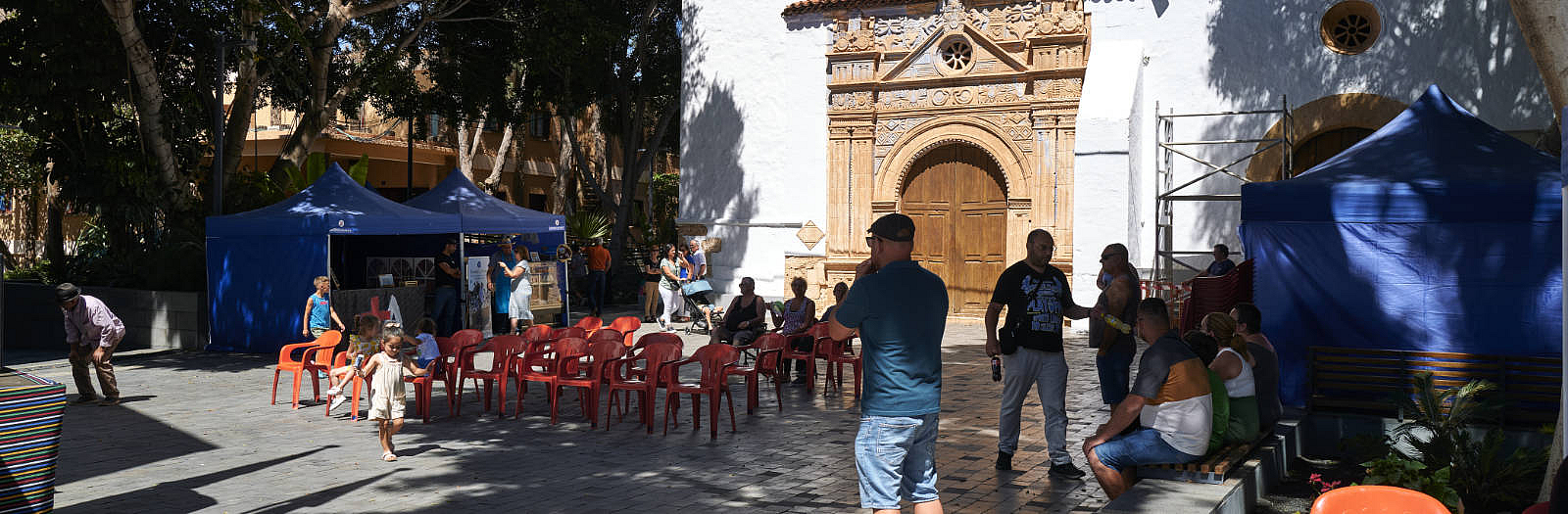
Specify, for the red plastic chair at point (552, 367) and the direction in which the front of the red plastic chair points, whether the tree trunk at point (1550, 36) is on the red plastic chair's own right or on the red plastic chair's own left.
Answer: on the red plastic chair's own left

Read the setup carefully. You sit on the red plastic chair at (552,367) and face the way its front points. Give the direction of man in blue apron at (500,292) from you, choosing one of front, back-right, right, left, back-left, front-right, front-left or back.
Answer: back-right

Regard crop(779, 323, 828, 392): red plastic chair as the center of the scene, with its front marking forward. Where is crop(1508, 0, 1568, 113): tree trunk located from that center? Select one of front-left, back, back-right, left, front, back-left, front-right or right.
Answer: back-left

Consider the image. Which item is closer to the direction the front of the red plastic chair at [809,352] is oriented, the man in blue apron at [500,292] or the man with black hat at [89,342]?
the man with black hat

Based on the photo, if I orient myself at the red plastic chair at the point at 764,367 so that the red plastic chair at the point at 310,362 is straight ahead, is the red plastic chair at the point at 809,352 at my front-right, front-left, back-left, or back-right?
back-right

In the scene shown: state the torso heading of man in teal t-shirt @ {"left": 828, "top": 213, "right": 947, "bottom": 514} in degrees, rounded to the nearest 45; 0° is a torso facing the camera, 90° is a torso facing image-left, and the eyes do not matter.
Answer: approximately 135°

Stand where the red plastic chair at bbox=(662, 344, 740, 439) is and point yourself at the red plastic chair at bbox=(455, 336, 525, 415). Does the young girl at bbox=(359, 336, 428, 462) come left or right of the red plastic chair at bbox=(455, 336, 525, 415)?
left

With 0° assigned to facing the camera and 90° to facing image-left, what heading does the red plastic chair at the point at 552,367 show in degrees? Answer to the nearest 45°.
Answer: approximately 45°

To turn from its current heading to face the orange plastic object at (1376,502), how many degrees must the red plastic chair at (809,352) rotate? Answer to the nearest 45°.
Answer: approximately 90° to its left
